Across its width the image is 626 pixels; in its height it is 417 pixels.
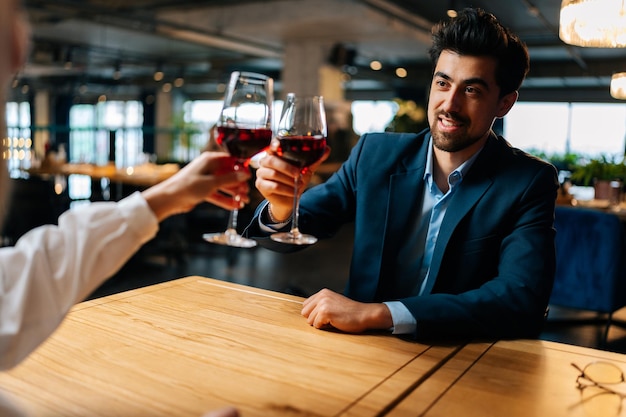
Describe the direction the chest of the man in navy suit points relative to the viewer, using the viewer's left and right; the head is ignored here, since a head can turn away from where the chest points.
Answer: facing the viewer and to the left of the viewer

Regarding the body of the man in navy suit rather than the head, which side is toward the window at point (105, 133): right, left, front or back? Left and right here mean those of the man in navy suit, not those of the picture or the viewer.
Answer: right

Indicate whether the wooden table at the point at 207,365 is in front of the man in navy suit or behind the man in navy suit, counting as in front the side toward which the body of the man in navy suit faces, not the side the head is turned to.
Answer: in front

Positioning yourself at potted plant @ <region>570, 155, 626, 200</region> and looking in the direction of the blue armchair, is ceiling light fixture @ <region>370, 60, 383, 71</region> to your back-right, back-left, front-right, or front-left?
back-right
